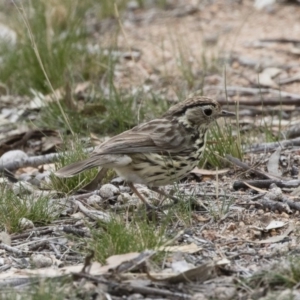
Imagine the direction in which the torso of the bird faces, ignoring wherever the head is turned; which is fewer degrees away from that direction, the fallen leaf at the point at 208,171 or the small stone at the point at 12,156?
the fallen leaf

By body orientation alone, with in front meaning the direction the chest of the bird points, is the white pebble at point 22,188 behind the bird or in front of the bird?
behind

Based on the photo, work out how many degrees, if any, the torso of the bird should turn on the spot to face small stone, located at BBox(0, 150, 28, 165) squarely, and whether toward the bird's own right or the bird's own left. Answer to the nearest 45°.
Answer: approximately 135° to the bird's own left

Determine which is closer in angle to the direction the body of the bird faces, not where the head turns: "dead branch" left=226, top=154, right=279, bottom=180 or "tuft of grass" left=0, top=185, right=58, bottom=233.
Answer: the dead branch

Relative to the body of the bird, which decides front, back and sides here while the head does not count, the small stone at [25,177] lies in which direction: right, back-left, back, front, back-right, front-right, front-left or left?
back-left

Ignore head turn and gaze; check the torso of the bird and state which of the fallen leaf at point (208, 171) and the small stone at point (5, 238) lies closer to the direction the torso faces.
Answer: the fallen leaf

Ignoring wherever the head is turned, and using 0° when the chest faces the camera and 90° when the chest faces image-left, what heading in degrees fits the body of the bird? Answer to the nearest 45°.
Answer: approximately 270°

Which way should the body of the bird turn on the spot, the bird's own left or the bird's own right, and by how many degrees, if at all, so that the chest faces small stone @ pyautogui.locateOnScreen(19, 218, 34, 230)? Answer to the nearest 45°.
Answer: approximately 180°

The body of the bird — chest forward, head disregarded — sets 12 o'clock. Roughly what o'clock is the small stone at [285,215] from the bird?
The small stone is roughly at 1 o'clock from the bird.

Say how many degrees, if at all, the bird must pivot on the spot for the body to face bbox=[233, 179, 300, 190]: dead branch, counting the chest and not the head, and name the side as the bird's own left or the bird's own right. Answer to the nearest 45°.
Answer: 0° — it already faces it

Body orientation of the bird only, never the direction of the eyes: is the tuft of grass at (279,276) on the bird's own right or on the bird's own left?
on the bird's own right

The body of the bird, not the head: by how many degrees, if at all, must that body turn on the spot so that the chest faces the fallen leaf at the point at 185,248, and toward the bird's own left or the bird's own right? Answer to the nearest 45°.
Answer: approximately 90° to the bird's own right

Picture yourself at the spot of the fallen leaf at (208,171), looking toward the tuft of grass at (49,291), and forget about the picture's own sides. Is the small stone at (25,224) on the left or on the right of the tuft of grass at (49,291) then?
right

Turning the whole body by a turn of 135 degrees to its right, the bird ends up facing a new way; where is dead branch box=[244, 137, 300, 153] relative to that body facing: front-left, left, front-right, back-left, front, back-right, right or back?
back

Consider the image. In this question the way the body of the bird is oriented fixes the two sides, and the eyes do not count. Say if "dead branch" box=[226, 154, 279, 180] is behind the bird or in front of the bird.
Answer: in front
